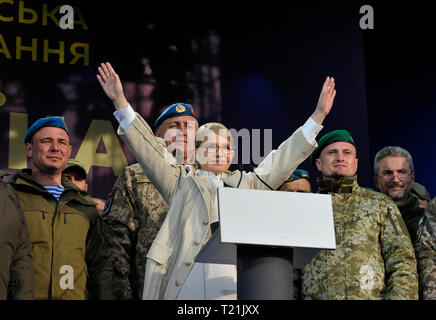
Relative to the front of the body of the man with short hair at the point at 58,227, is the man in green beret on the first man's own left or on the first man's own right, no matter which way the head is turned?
on the first man's own left

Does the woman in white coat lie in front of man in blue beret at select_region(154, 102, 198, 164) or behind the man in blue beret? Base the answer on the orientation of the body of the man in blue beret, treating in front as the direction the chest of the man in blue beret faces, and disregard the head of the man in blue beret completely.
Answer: in front

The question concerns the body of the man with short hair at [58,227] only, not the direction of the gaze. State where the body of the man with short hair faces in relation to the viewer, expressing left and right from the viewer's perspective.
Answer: facing the viewer

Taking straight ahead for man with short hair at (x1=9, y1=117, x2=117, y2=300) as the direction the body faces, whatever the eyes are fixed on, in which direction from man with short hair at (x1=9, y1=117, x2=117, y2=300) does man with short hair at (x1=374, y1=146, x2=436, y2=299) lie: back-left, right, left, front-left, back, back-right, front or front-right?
left

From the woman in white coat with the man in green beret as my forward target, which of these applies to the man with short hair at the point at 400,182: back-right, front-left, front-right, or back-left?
front-left

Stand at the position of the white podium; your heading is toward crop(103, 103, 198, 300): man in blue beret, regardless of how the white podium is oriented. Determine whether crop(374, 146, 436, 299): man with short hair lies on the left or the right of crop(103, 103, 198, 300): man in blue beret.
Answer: right

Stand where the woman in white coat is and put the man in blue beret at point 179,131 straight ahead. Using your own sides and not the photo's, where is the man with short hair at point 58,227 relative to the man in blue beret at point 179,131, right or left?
left

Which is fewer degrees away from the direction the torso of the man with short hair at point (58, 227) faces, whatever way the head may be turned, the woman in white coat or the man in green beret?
the woman in white coat

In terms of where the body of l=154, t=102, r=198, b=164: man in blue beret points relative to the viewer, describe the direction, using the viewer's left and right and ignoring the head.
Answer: facing the viewer and to the right of the viewer

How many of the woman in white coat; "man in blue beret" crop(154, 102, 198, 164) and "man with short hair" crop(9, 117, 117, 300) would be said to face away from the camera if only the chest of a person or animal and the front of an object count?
0
